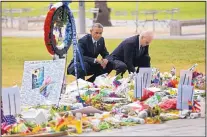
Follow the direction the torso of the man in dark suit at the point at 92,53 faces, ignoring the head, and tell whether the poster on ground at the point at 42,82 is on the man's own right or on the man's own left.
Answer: on the man's own right

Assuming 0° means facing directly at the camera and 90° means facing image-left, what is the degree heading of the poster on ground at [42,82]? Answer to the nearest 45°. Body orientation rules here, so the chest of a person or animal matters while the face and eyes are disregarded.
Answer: approximately 0°

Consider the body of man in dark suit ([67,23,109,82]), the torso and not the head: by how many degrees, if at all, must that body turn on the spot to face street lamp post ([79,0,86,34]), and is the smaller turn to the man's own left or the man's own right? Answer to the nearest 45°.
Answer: approximately 135° to the man's own left

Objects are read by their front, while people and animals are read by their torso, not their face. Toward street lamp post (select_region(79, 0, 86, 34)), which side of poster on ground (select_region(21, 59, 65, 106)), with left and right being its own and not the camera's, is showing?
back
